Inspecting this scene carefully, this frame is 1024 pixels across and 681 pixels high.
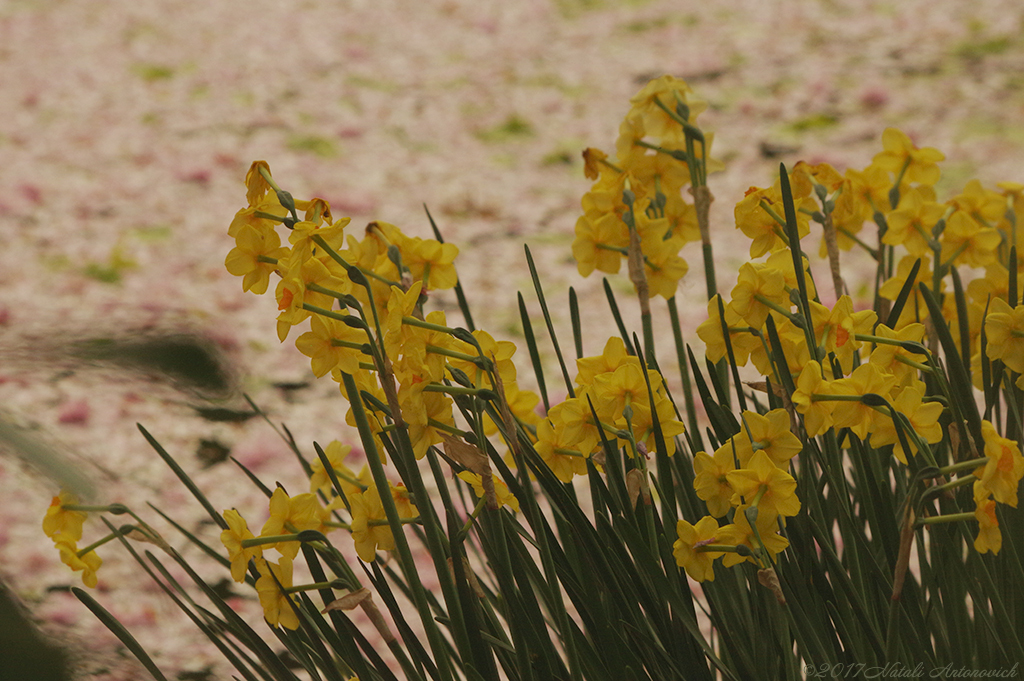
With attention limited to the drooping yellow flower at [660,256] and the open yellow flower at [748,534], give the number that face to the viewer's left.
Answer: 0

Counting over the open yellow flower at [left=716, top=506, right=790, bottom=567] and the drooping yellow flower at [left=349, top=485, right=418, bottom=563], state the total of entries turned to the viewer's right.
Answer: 0
